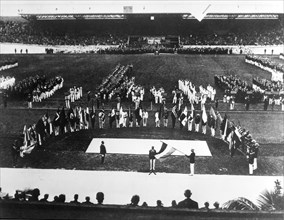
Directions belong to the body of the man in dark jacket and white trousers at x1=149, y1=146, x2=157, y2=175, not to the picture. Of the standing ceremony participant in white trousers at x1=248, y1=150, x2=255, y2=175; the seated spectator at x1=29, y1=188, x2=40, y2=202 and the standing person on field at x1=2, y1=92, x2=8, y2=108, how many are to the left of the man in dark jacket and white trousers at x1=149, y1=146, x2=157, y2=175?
1

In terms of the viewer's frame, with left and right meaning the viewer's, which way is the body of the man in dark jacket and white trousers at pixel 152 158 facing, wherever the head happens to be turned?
facing the viewer

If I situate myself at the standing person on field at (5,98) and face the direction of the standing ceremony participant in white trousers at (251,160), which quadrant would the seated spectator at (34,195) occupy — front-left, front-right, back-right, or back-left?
front-right

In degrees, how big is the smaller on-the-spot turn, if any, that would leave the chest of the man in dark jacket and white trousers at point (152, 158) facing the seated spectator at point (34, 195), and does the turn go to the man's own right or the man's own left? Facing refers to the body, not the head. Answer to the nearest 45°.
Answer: approximately 45° to the man's own right

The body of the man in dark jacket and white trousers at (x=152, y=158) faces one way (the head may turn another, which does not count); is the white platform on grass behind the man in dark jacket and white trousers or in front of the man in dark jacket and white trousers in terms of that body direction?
behind

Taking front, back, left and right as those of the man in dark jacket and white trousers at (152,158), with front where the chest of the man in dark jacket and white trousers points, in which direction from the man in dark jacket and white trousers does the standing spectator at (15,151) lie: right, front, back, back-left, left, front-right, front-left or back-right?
right

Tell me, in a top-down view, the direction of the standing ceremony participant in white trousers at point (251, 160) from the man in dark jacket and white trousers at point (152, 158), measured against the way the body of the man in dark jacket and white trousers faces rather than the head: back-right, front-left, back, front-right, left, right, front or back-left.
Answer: left

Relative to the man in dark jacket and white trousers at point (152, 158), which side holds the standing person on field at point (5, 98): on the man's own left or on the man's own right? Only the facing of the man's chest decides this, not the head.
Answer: on the man's own right

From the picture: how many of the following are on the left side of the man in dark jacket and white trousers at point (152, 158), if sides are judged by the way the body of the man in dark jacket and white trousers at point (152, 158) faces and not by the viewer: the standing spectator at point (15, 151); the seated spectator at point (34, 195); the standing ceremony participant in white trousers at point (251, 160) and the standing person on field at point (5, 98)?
1
